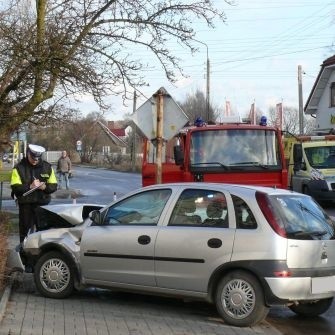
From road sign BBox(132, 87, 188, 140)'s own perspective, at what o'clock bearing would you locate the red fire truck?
The red fire truck is roughly at 2 o'clock from the road sign.

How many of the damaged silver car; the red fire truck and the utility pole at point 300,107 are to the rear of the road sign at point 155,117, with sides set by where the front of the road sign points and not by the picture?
1

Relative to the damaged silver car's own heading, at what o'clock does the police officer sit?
The police officer is roughly at 12 o'clock from the damaged silver car.

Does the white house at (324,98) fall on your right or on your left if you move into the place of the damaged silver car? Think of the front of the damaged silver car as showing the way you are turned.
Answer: on your right

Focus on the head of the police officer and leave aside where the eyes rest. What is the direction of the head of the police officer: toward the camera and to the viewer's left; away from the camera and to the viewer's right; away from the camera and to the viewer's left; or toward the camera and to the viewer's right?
toward the camera and to the viewer's right

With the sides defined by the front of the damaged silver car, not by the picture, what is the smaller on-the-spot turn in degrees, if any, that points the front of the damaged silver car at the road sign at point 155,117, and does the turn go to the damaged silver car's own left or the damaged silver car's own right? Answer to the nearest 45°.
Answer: approximately 45° to the damaged silver car's own right

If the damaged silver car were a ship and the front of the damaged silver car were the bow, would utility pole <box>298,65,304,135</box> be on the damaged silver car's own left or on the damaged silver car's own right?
on the damaged silver car's own right

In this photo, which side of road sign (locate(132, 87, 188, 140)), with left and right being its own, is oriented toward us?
back

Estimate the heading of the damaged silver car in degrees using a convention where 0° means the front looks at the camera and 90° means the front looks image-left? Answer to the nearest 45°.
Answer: approximately 135°
